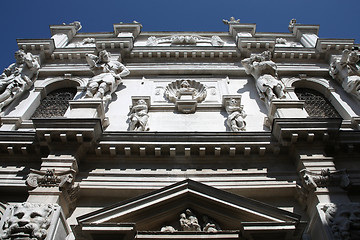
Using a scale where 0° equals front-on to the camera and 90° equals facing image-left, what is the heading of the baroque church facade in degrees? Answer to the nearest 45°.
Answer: approximately 0°
